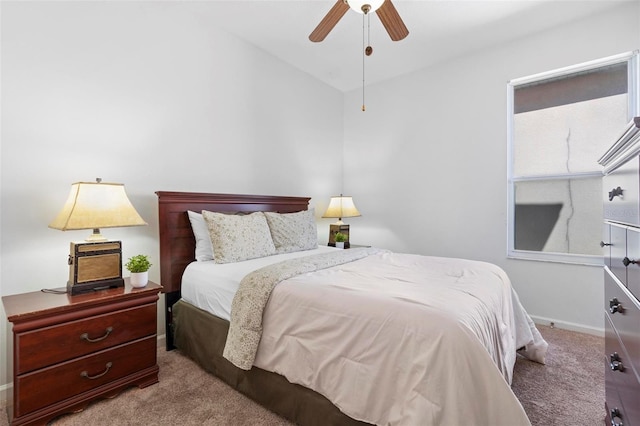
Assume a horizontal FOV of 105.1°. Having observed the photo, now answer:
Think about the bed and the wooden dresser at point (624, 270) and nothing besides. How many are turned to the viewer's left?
1

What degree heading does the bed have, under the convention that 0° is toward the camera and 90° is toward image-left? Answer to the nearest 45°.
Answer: approximately 315°

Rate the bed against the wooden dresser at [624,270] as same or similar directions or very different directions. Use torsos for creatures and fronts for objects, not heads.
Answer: very different directions

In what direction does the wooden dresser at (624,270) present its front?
to the viewer's left

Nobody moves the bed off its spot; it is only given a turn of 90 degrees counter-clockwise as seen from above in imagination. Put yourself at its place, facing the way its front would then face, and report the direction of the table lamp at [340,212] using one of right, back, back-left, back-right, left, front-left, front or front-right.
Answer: front-left

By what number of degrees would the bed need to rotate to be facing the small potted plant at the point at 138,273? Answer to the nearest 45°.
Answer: approximately 135° to its right

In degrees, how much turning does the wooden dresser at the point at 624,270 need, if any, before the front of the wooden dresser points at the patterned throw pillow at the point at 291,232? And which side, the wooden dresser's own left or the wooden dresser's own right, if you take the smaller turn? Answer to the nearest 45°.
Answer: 0° — it already faces it
